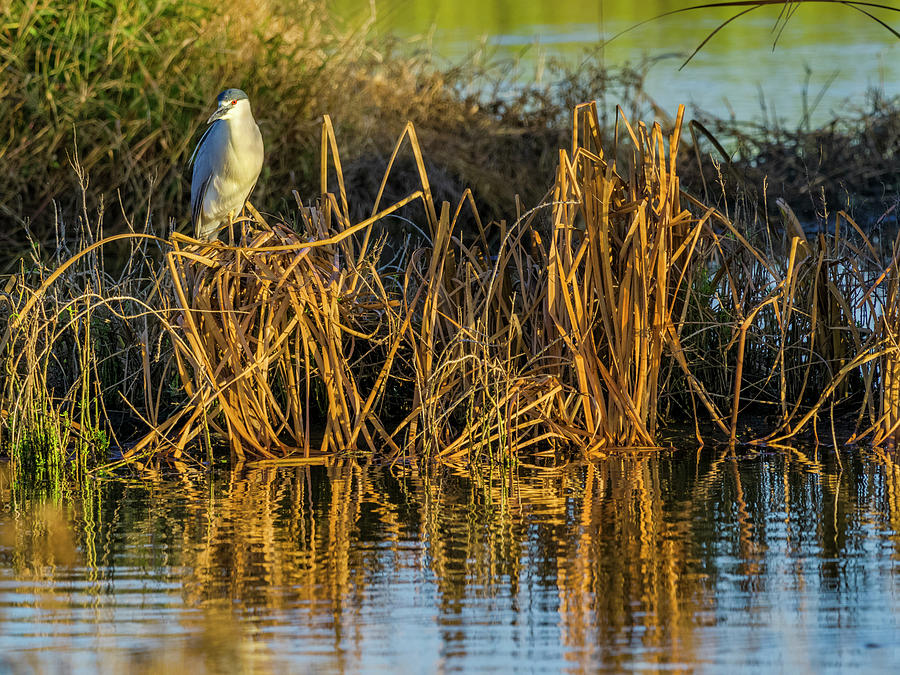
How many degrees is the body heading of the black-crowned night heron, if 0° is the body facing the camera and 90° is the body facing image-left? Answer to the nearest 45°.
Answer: approximately 315°
